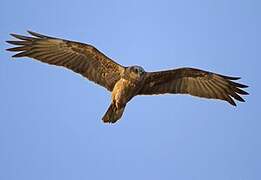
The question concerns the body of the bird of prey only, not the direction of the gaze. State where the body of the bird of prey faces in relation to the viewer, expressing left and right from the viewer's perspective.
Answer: facing the viewer and to the right of the viewer
